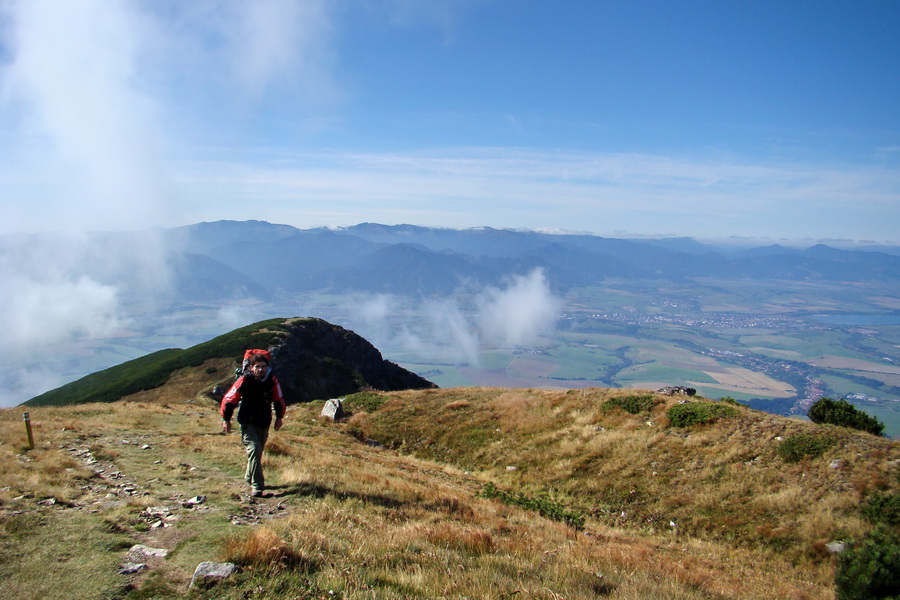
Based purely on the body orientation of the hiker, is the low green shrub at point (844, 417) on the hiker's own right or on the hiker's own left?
on the hiker's own left

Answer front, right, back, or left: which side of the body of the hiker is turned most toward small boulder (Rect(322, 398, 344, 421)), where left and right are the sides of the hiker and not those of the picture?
back

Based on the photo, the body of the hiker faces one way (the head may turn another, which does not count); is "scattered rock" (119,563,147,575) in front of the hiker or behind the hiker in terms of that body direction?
in front

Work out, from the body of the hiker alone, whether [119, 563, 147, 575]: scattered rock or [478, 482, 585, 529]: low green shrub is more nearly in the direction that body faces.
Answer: the scattered rock

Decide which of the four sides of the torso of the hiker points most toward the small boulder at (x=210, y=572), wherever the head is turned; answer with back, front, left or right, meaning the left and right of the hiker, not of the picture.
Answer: front

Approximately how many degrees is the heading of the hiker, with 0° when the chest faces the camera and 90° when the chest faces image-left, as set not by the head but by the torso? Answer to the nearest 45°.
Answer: approximately 0°

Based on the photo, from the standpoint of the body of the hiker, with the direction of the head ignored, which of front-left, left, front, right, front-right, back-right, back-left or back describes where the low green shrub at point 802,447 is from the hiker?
left

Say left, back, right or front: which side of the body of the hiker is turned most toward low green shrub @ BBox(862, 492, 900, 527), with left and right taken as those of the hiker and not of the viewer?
left

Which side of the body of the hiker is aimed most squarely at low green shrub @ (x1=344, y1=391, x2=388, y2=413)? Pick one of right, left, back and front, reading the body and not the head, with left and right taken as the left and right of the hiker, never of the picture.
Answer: back

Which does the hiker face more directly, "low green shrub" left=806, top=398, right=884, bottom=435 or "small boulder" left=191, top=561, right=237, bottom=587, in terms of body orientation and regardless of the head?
the small boulder
